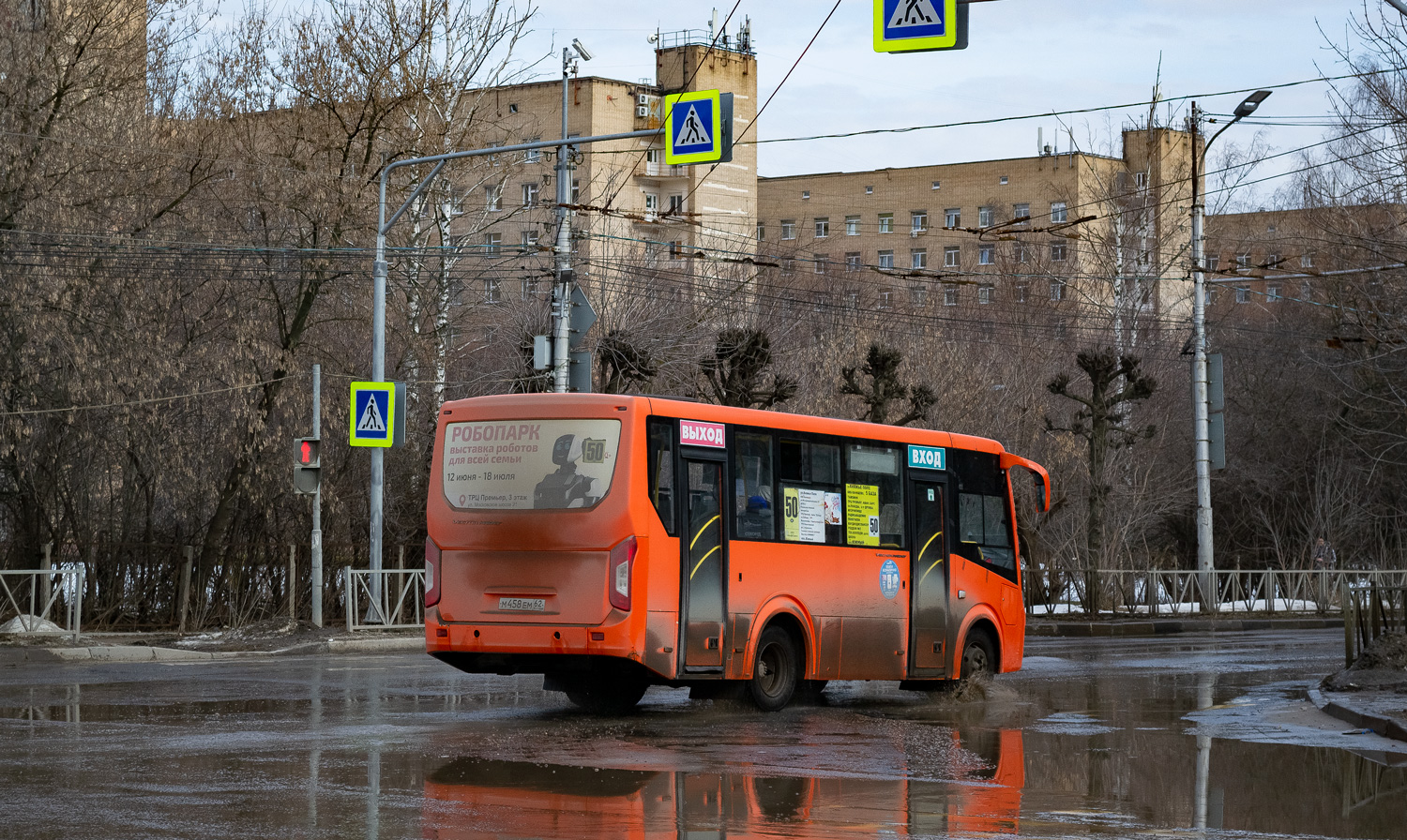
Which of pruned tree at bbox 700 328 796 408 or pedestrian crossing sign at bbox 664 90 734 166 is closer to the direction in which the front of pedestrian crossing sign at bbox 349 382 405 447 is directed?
the pedestrian crossing sign

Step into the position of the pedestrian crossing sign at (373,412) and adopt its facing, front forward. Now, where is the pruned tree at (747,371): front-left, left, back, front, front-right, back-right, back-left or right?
back

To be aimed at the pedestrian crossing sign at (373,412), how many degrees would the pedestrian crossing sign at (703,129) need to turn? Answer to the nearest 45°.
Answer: approximately 90° to its right

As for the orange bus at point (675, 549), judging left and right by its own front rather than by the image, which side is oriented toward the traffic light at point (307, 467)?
left

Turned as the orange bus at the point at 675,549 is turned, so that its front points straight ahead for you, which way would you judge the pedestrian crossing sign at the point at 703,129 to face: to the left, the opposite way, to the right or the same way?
the opposite way

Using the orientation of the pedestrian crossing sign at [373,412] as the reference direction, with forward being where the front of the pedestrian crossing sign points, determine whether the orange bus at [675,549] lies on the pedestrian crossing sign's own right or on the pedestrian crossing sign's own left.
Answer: on the pedestrian crossing sign's own left

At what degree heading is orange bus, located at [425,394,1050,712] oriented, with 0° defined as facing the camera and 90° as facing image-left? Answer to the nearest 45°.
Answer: approximately 225°

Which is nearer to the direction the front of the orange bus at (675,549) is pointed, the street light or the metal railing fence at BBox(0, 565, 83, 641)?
the street light

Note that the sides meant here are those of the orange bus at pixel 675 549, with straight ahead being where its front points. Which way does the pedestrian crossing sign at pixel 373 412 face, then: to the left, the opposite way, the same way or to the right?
the opposite way

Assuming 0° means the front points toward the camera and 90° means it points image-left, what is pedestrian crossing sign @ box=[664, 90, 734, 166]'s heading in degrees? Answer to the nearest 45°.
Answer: approximately 45°

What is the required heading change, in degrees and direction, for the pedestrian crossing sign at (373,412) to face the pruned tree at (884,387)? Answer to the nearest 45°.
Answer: approximately 180°
